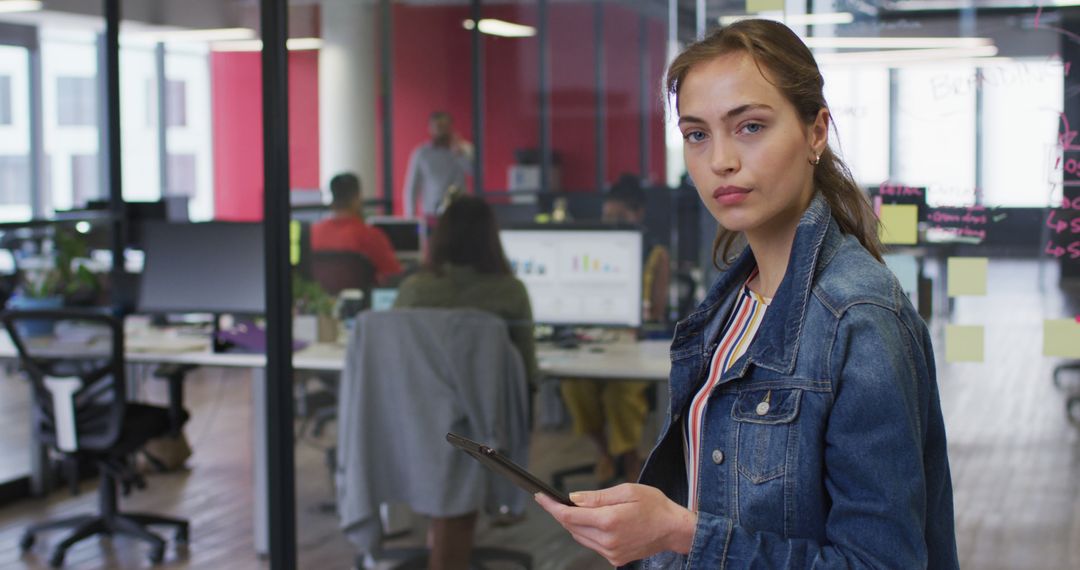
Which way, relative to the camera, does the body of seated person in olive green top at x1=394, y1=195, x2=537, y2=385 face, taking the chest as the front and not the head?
away from the camera

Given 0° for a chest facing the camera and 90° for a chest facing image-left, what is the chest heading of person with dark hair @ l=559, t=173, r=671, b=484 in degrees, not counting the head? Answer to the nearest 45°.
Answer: approximately 0°

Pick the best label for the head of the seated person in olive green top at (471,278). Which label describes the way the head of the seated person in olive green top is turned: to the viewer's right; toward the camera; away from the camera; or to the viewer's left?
away from the camera

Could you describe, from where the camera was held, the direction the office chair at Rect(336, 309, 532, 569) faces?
facing away from the viewer

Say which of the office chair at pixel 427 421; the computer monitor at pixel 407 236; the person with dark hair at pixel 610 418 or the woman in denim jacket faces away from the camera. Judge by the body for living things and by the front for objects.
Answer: the office chair

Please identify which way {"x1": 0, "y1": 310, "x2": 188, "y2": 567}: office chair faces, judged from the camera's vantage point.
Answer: facing away from the viewer and to the right of the viewer

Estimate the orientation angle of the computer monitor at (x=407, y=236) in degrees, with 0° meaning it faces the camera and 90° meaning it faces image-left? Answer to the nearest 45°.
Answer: approximately 0°

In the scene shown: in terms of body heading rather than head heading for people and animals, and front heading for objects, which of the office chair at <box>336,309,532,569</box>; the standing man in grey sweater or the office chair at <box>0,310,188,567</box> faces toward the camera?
the standing man in grey sweater

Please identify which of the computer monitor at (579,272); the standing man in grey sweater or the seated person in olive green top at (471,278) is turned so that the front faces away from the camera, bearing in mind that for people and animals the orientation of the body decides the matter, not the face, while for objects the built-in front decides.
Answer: the seated person in olive green top

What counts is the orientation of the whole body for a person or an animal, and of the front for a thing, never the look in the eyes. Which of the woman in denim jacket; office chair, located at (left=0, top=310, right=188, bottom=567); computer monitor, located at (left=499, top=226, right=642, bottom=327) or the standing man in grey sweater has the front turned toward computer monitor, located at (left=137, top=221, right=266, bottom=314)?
the office chair

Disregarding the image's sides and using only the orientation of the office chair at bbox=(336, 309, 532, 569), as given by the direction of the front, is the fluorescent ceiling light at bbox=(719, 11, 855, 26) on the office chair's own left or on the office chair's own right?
on the office chair's own right
